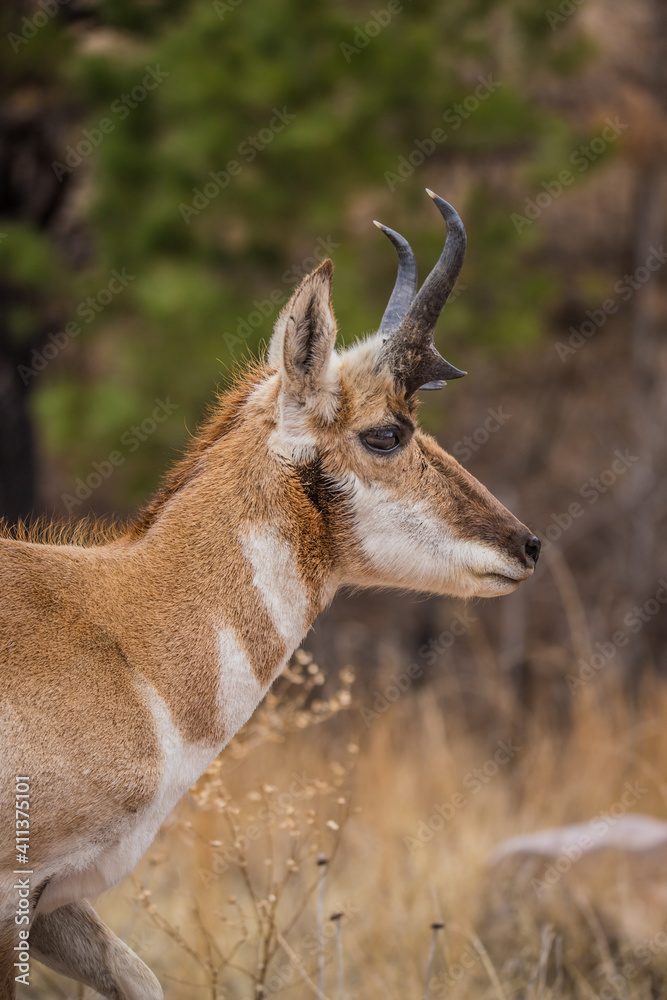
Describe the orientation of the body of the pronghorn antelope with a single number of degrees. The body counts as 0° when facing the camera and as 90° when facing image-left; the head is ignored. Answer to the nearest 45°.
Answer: approximately 270°
